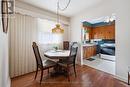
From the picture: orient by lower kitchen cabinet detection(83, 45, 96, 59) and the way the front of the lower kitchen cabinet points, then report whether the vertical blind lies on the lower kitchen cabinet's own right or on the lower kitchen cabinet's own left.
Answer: on the lower kitchen cabinet's own right

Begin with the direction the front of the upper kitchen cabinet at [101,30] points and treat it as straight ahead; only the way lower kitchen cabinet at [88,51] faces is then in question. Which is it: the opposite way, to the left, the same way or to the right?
to the left

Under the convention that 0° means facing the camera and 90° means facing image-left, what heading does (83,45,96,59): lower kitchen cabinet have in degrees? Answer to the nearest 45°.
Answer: approximately 315°

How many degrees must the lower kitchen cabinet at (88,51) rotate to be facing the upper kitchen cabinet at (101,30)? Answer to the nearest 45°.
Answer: approximately 90° to its left

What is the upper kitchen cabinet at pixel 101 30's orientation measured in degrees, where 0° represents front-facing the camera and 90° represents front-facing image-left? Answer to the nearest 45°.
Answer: approximately 45°
